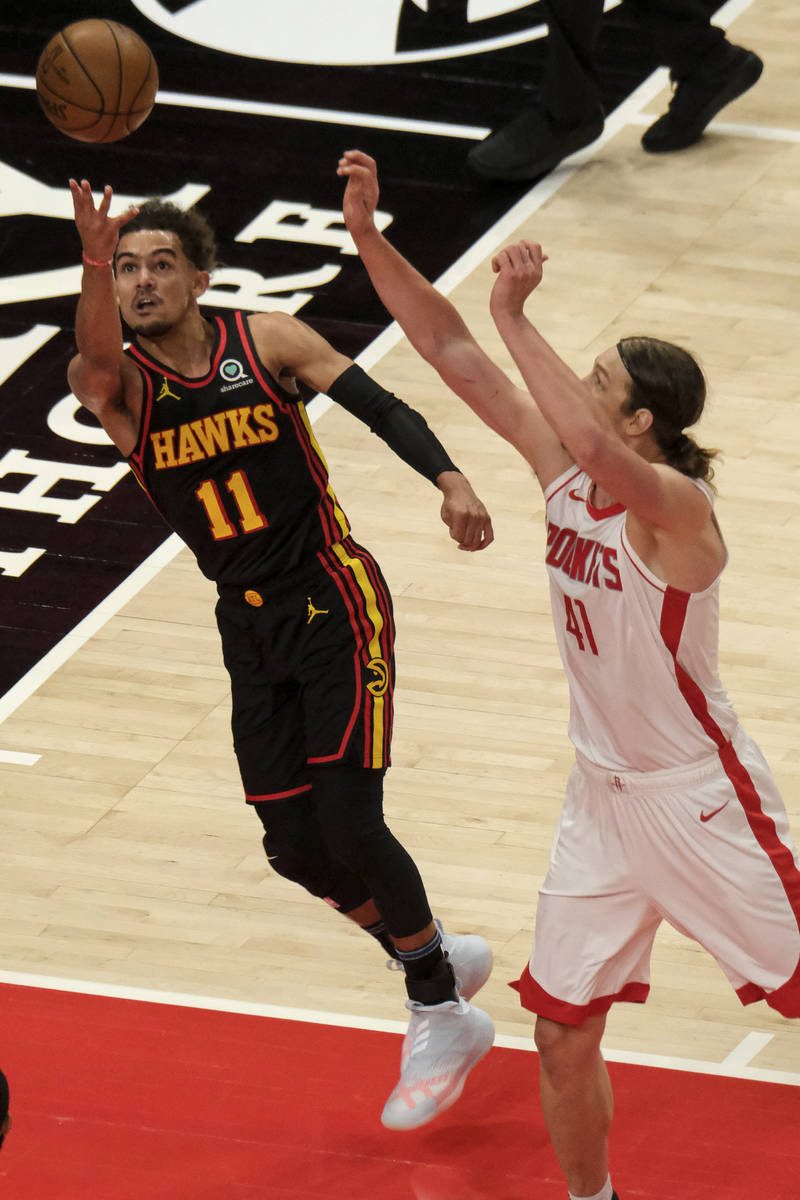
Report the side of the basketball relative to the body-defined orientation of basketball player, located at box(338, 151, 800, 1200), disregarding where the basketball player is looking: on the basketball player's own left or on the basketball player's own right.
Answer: on the basketball player's own right

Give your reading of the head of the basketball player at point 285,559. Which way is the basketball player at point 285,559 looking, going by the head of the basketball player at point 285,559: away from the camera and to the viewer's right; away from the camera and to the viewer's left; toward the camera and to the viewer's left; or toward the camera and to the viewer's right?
toward the camera and to the viewer's left

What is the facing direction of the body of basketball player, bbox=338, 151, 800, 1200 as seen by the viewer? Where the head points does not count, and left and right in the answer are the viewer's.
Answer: facing the viewer and to the left of the viewer

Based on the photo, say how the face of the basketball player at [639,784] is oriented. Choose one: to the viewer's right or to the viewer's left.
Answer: to the viewer's left
